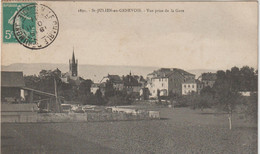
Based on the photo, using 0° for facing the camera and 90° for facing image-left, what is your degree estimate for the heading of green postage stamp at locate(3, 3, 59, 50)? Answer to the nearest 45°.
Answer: approximately 0°
